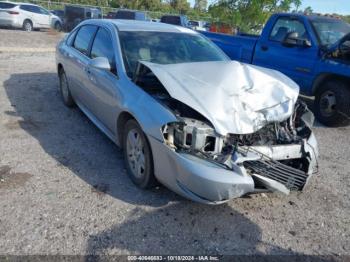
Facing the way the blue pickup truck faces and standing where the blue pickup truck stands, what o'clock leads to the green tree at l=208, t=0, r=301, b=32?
The green tree is roughly at 7 o'clock from the blue pickup truck.

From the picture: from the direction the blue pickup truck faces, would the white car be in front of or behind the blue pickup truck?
behind

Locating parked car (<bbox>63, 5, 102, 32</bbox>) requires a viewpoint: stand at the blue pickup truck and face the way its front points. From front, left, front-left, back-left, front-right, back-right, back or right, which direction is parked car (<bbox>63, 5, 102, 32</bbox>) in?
back

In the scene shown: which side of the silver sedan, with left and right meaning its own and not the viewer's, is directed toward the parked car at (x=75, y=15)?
back
